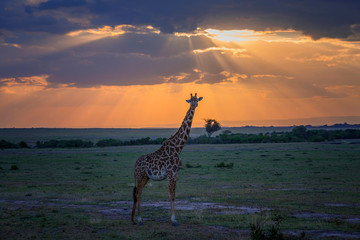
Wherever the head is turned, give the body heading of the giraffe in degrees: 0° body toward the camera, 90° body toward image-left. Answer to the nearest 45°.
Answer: approximately 270°
